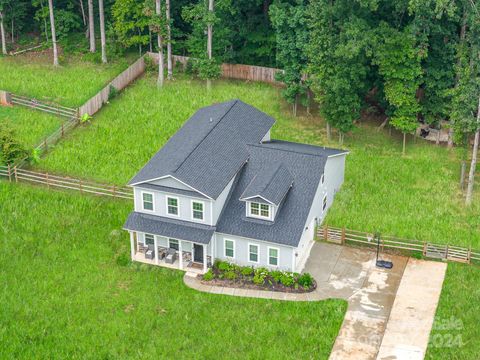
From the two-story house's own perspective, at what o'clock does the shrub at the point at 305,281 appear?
The shrub is roughly at 10 o'clock from the two-story house.

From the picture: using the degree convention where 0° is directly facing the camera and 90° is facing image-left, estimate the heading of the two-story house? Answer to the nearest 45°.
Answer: approximately 0°

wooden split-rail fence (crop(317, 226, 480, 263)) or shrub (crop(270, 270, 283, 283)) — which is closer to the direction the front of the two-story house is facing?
the shrub

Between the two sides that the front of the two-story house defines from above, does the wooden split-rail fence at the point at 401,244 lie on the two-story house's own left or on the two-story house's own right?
on the two-story house's own left

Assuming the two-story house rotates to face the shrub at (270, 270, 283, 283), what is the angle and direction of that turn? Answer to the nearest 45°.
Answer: approximately 45° to its left

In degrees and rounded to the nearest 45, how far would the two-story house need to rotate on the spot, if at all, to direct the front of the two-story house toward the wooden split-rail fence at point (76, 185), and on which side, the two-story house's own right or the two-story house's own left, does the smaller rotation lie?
approximately 135° to the two-story house's own right

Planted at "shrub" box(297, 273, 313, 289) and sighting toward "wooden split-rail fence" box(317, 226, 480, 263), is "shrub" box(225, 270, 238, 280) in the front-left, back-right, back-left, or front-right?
back-left

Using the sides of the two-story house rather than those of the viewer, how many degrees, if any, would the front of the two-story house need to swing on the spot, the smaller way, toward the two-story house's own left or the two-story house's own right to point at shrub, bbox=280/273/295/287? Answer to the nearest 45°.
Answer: approximately 45° to the two-story house's own left
